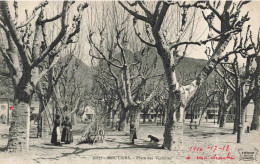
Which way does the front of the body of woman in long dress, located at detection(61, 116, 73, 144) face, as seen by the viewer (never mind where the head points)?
toward the camera
